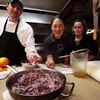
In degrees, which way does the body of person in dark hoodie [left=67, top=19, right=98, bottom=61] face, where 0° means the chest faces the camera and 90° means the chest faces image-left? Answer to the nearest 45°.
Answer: approximately 45°

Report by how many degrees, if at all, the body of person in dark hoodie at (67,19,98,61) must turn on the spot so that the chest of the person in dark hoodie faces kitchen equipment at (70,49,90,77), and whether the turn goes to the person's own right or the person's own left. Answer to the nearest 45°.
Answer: approximately 45° to the person's own left

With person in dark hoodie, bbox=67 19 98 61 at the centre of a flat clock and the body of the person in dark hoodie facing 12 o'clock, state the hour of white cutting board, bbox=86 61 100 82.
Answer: The white cutting board is roughly at 10 o'clock from the person in dark hoodie.

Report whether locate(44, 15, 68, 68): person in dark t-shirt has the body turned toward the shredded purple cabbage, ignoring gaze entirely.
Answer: yes

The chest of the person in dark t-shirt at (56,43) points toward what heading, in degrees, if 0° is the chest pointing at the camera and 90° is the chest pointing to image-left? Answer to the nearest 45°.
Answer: approximately 0°

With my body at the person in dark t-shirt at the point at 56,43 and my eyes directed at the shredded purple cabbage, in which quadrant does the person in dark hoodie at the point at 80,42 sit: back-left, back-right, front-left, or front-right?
back-left

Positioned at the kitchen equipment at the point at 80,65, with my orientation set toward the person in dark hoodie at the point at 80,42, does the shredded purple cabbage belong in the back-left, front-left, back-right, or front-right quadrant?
back-left
